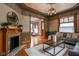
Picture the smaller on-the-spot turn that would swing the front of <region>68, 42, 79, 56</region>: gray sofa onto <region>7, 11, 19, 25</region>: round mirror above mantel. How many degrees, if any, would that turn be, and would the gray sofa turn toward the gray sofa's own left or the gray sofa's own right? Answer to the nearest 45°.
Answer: approximately 45° to the gray sofa's own right

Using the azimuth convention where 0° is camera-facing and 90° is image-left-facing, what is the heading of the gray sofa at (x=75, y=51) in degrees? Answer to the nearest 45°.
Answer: approximately 45°

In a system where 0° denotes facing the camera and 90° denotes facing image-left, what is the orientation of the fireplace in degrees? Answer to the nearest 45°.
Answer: approximately 315°
